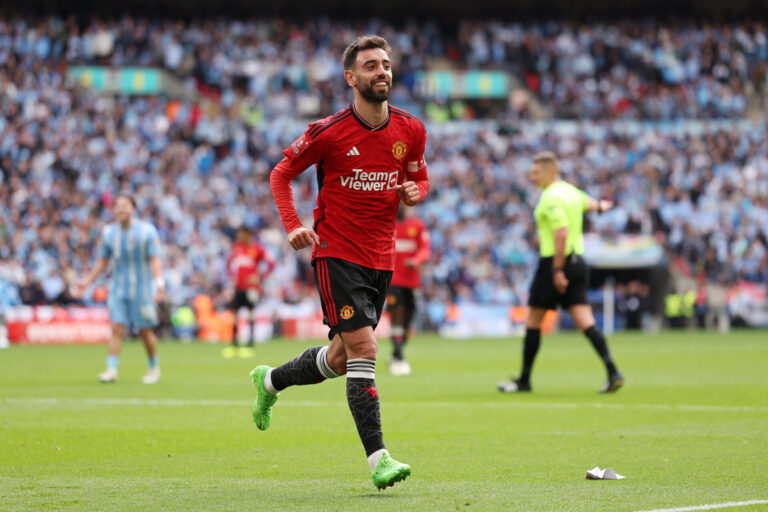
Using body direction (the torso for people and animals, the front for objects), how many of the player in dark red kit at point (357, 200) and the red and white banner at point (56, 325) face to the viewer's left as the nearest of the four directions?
0

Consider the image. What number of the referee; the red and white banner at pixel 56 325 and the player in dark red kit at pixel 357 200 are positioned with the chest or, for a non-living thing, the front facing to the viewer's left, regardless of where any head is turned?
1

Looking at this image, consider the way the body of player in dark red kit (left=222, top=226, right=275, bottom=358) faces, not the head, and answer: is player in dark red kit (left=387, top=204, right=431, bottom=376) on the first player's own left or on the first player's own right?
on the first player's own left

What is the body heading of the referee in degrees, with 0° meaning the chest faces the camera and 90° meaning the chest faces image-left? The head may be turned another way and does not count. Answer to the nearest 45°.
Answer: approximately 90°

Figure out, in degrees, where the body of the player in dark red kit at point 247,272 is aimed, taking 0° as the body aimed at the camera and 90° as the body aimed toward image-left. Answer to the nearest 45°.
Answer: approximately 45°

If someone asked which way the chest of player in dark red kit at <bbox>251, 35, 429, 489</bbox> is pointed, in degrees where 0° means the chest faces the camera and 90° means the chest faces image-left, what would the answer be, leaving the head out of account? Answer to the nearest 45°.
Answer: approximately 315°

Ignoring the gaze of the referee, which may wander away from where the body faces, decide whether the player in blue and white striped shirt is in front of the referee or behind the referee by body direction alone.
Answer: in front
